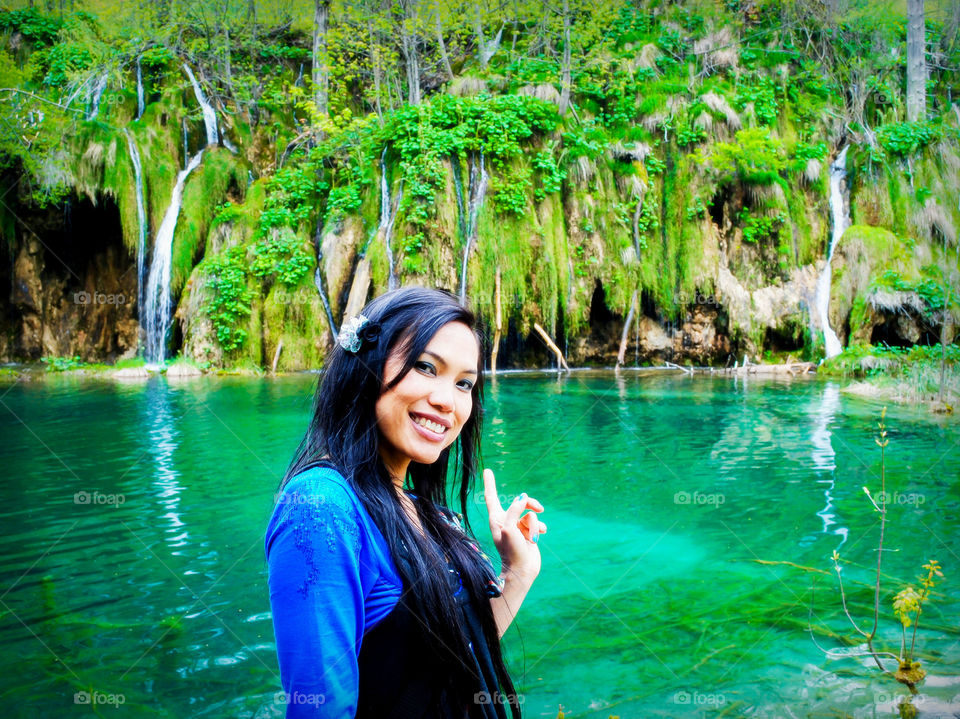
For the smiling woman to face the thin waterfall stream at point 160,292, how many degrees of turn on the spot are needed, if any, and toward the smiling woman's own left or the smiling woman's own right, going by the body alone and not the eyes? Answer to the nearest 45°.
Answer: approximately 135° to the smiling woman's own left

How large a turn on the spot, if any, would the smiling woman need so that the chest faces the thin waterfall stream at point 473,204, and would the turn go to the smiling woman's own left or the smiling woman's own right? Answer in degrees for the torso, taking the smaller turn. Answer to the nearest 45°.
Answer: approximately 135° to the smiling woman's own left

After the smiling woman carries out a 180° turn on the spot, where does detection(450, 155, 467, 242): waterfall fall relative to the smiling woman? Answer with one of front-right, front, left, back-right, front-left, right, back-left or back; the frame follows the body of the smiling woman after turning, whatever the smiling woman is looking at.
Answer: front-right

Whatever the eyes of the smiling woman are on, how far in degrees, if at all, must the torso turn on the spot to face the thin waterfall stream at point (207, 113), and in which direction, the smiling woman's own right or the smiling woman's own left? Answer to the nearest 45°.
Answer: approximately 135° to the smiling woman's own left

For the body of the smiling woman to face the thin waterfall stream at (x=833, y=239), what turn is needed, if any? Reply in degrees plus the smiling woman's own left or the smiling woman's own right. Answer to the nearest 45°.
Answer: approximately 90° to the smiling woman's own left

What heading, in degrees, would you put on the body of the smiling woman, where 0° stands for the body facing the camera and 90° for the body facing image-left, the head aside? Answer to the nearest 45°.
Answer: approximately 315°

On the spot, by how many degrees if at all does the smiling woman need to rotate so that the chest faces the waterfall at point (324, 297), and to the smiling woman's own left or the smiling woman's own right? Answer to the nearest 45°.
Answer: approximately 135° to the smiling woman's own left

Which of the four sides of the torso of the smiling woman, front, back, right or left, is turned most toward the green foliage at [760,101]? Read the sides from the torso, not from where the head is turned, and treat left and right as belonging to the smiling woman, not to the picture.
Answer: left

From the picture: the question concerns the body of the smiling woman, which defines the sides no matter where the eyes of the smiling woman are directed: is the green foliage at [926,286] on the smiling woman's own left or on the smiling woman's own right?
on the smiling woman's own left

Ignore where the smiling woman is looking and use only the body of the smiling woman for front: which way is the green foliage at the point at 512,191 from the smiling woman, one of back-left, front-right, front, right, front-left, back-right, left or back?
back-left
